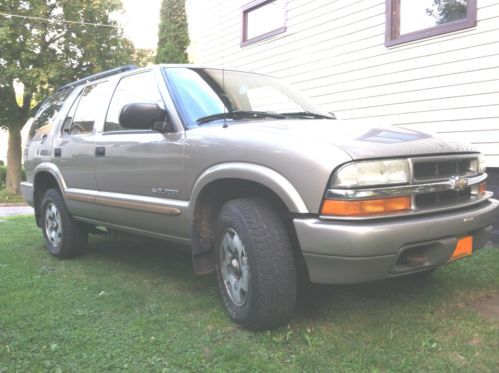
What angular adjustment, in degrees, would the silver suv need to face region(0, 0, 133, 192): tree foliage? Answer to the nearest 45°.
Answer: approximately 180°

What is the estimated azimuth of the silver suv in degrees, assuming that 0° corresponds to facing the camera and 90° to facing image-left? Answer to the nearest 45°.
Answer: approximately 315°

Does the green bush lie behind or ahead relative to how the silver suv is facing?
behind
